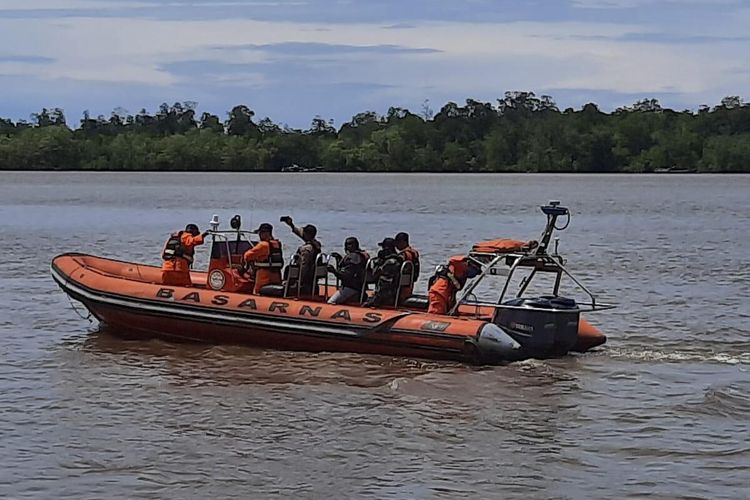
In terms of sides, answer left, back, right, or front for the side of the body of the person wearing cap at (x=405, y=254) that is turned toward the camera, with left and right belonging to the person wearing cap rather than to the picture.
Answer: left

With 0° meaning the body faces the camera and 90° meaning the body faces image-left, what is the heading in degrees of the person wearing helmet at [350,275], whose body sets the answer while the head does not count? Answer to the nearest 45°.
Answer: approximately 90°

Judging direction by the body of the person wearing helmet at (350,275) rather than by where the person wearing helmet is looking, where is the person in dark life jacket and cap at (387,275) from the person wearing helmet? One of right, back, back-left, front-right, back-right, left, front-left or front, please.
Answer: back-left

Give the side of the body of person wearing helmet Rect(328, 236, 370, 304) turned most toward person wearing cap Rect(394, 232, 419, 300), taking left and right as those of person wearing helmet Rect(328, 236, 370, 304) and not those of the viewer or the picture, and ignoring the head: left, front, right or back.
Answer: back

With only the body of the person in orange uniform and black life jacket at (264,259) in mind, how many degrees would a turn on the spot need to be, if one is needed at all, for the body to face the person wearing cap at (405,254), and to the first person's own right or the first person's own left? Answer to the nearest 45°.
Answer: approximately 135° to the first person's own right

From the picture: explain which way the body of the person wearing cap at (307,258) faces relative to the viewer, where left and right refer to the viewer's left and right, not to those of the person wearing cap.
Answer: facing away from the viewer and to the left of the viewer

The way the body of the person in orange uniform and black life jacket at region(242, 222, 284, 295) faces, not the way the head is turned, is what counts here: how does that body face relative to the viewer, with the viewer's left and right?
facing away from the viewer and to the left of the viewer
